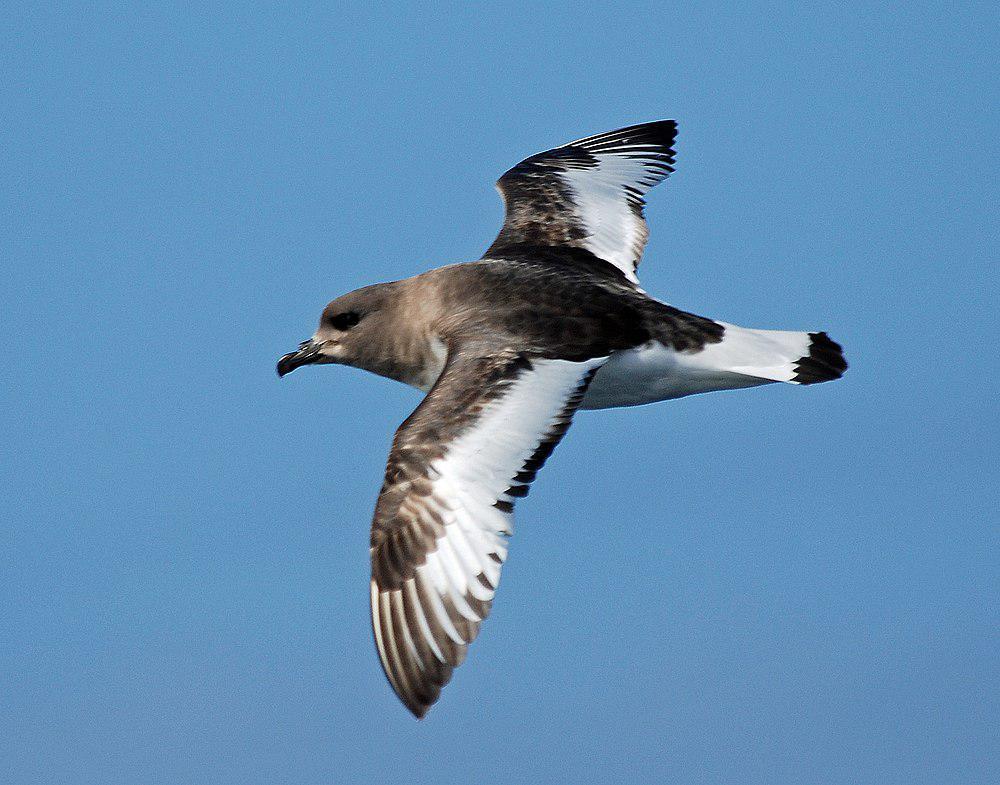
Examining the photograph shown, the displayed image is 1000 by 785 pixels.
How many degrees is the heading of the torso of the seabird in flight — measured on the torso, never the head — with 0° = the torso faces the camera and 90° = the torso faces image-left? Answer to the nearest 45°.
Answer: approximately 90°
